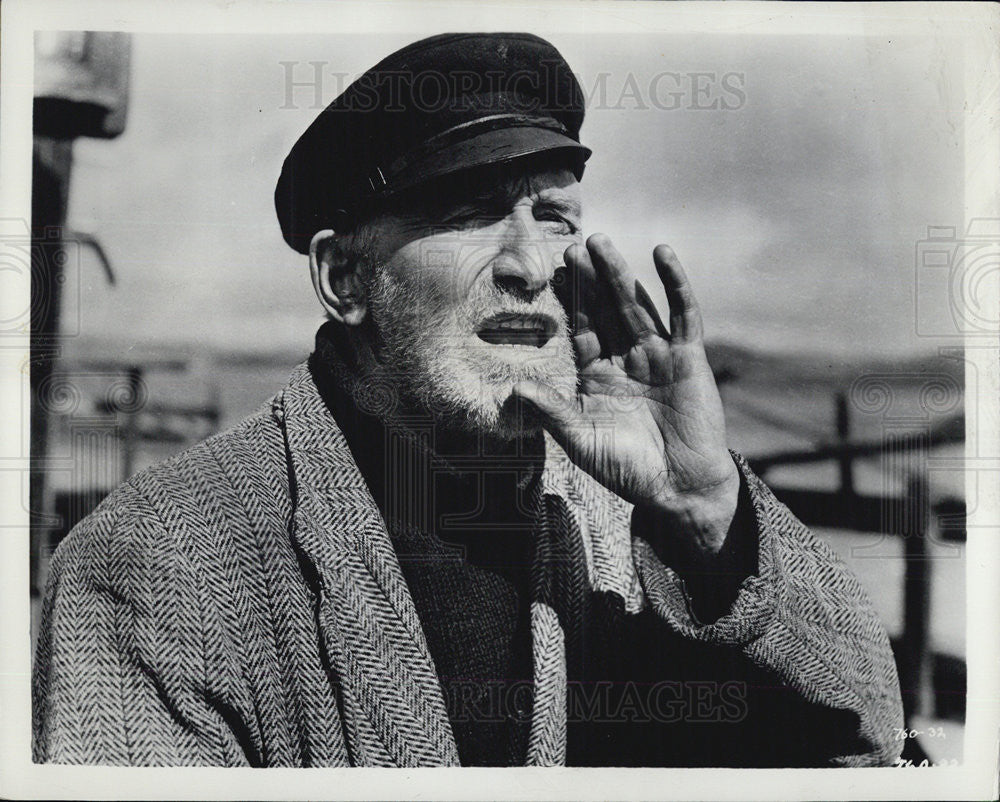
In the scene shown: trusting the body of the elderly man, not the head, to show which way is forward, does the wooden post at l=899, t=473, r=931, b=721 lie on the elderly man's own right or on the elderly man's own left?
on the elderly man's own left

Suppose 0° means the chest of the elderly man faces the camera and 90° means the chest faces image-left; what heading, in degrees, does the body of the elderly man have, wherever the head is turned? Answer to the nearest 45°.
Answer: approximately 315°

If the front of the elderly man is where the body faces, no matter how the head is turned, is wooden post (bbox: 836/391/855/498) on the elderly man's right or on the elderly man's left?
on the elderly man's left
